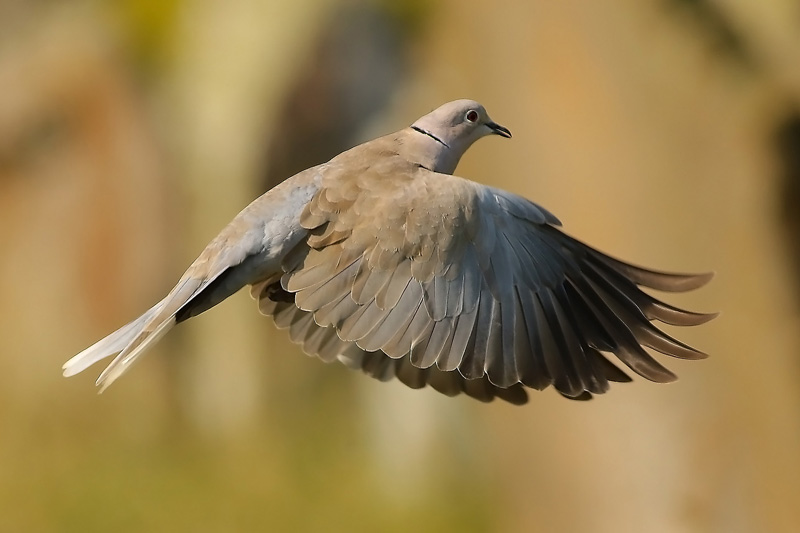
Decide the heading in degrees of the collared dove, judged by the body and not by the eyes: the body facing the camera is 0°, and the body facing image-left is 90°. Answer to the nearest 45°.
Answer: approximately 270°
